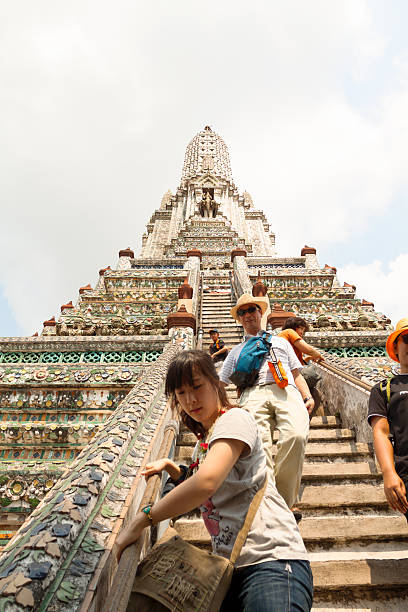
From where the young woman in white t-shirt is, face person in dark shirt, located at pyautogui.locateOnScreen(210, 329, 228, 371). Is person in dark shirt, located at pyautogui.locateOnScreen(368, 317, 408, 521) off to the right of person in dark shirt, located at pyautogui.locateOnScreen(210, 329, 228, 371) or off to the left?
right

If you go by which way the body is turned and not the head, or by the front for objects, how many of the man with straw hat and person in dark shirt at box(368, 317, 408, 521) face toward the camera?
2

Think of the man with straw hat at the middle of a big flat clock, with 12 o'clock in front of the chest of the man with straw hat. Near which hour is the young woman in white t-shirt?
The young woman in white t-shirt is roughly at 12 o'clock from the man with straw hat.

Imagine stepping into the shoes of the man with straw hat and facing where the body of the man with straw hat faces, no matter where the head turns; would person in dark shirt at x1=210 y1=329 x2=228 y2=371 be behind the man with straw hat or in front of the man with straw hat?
behind

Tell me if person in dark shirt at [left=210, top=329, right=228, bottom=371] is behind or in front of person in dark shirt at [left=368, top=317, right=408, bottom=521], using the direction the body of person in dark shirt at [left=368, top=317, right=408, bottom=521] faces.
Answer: behind

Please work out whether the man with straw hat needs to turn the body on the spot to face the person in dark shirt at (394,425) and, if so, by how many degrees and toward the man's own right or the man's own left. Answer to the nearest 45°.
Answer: approximately 45° to the man's own left

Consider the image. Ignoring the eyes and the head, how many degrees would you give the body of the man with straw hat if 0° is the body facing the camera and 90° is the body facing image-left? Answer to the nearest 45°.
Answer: approximately 0°

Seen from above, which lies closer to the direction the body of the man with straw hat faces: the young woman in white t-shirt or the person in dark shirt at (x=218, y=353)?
the young woman in white t-shirt

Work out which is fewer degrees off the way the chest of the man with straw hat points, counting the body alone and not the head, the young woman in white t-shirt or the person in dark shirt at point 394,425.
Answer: the young woman in white t-shirt
